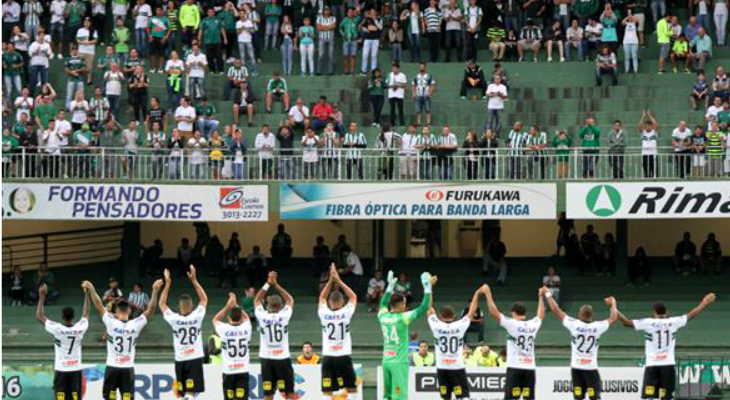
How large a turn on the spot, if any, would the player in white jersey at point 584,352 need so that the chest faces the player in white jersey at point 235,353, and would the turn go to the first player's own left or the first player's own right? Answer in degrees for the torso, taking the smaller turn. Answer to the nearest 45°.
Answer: approximately 90° to the first player's own left

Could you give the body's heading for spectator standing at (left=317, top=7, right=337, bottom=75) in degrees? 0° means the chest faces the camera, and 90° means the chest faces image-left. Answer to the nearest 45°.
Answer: approximately 0°

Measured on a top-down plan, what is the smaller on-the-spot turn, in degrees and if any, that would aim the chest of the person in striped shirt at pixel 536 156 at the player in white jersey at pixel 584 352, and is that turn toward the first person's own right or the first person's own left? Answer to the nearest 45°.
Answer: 0° — they already face them

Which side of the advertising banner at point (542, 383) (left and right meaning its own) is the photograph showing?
front

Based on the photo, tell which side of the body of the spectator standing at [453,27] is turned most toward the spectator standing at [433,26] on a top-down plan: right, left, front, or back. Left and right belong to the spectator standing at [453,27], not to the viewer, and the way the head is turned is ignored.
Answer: right

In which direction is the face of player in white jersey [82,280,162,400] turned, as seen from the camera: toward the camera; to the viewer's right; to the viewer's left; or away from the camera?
away from the camera

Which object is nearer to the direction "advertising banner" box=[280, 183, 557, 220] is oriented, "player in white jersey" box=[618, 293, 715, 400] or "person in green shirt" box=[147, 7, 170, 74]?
the player in white jersey

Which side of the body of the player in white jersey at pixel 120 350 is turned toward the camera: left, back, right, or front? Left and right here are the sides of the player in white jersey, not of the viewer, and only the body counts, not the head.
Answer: back

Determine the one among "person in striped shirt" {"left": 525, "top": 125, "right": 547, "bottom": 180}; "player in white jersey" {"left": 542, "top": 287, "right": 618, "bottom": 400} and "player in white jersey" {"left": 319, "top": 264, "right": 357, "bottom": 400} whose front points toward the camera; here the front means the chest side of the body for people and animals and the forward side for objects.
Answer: the person in striped shirt

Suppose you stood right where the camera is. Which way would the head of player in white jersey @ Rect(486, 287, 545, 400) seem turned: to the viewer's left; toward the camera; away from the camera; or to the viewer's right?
away from the camera

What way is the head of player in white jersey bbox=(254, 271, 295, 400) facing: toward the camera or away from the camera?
away from the camera

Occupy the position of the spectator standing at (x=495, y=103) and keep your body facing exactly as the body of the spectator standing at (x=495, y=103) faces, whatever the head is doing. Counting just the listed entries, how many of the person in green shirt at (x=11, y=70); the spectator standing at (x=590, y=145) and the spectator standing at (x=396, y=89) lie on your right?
2

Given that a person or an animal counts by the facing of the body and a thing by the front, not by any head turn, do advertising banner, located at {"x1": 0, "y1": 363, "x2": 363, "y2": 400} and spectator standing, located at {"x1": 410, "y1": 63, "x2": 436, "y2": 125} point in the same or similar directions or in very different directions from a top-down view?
same or similar directions

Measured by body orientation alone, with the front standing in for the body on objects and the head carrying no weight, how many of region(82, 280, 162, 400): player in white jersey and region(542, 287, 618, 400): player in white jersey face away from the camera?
2

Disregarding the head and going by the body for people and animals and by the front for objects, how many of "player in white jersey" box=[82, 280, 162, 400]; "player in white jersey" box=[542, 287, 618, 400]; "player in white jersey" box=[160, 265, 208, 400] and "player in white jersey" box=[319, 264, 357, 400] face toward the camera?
0

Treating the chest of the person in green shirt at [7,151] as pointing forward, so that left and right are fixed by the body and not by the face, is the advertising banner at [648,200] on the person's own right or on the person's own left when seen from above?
on the person's own left

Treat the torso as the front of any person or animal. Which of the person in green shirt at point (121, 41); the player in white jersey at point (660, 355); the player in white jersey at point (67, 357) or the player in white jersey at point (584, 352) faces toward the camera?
the person in green shirt

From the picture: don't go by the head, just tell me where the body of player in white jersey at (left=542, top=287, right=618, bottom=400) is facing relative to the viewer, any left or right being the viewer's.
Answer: facing away from the viewer
